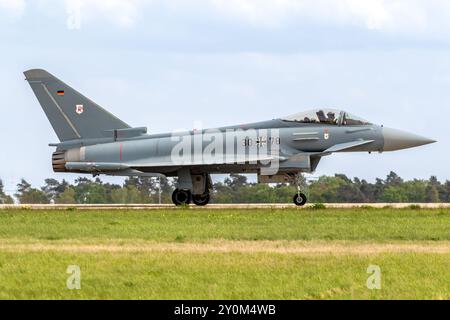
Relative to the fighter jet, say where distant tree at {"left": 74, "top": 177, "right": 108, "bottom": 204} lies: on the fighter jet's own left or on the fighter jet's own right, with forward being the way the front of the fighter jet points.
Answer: on the fighter jet's own left

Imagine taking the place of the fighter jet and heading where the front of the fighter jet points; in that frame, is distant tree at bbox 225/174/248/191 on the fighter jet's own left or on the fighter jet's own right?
on the fighter jet's own left

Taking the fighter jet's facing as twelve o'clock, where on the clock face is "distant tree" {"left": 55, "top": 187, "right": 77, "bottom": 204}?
The distant tree is roughly at 8 o'clock from the fighter jet.

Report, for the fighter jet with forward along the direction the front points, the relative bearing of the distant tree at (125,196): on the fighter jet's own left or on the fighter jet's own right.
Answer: on the fighter jet's own left

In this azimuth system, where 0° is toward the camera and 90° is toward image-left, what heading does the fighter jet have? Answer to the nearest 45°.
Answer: approximately 270°

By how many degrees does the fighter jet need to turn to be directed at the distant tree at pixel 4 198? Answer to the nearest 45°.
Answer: approximately 135° to its left
